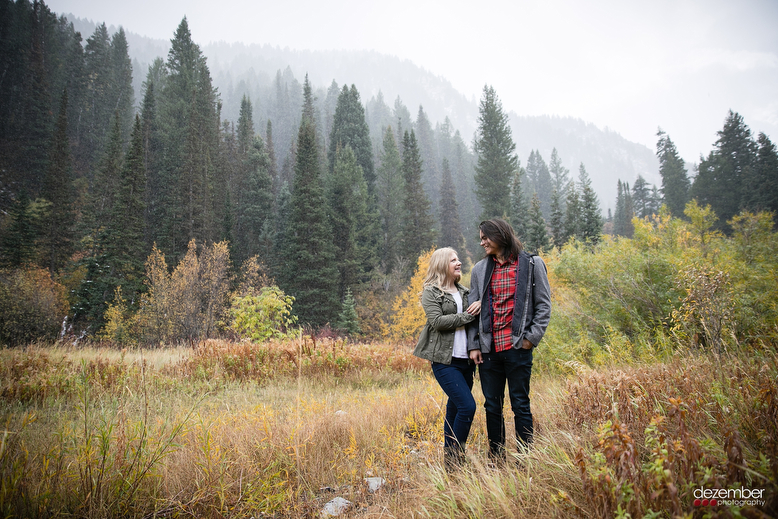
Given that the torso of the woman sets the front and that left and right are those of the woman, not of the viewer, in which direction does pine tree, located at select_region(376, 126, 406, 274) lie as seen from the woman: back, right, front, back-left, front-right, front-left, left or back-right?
back-left

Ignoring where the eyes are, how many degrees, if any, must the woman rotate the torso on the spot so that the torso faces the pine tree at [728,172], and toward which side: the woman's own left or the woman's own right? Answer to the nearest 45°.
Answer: approximately 90° to the woman's own left

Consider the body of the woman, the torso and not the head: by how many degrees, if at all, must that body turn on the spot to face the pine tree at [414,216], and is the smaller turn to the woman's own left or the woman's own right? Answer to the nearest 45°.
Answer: approximately 135° to the woman's own left

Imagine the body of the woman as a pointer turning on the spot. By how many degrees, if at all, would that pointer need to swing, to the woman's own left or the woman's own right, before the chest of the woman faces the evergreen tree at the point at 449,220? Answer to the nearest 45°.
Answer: approximately 135° to the woman's own left

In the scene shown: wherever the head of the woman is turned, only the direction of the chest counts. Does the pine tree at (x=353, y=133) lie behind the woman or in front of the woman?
behind

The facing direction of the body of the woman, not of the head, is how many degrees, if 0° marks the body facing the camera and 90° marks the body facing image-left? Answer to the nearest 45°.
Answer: approximately 315°

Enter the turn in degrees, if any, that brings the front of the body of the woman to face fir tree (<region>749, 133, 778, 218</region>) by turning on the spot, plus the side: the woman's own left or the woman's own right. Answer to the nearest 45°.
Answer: approximately 90° to the woman's own left
